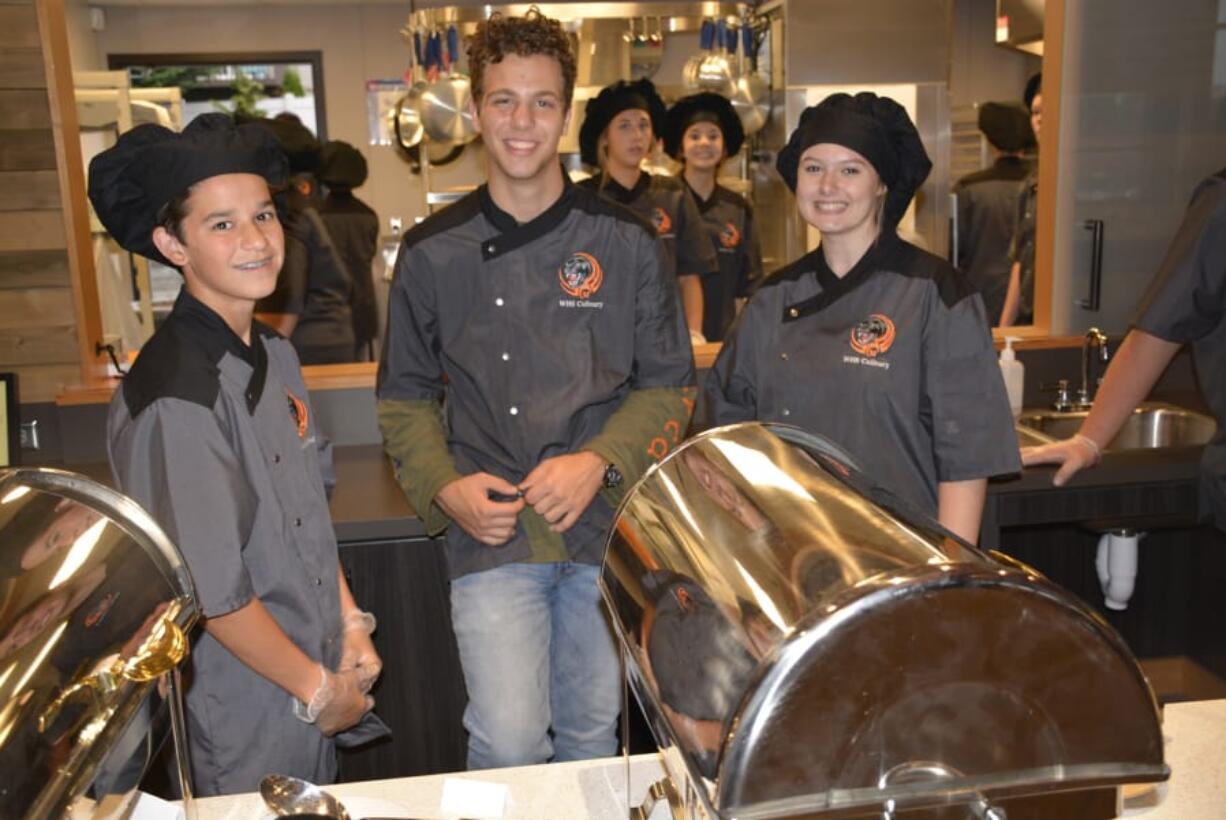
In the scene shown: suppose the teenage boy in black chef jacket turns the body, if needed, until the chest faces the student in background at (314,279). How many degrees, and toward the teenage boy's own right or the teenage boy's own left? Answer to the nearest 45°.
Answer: approximately 180°

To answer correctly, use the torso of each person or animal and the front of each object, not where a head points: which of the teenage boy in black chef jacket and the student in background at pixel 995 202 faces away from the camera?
the student in background

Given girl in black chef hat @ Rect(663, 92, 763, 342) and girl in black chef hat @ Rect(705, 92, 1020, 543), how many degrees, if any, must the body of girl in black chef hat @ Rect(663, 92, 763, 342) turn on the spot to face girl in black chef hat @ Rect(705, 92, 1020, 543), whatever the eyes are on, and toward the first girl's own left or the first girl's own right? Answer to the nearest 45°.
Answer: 0° — they already face them

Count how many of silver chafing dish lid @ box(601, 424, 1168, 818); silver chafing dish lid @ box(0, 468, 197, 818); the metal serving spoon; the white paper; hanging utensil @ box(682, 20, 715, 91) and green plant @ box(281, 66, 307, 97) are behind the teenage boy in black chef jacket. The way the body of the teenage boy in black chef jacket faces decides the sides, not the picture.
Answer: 2

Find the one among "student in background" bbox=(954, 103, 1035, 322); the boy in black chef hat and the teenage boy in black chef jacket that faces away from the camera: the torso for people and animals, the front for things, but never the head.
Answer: the student in background

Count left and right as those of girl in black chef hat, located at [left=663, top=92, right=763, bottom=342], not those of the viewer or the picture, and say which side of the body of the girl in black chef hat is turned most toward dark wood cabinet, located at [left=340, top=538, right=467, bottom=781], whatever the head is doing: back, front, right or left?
front

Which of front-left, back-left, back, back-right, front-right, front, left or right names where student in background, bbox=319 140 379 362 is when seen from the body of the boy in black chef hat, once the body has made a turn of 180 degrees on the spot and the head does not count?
front-right

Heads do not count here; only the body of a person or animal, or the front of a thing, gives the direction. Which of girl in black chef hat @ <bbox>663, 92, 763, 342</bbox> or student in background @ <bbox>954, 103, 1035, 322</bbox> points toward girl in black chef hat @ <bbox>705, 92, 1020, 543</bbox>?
girl in black chef hat @ <bbox>663, 92, 763, 342</bbox>

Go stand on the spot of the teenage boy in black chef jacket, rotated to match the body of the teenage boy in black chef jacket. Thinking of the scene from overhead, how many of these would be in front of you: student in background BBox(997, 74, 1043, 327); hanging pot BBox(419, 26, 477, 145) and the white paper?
1

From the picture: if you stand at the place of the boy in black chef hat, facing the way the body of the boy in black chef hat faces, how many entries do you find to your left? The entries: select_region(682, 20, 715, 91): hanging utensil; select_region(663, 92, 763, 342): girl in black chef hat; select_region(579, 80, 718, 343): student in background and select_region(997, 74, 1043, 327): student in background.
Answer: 4

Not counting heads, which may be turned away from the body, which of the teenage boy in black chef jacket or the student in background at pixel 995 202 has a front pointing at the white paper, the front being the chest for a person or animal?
the teenage boy in black chef jacket

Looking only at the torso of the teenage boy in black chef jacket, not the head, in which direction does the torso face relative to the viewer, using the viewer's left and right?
facing the viewer

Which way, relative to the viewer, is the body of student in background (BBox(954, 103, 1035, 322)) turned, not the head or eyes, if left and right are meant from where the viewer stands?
facing away from the viewer

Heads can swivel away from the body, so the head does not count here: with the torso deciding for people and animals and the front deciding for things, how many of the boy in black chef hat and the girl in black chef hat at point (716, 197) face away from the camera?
0
